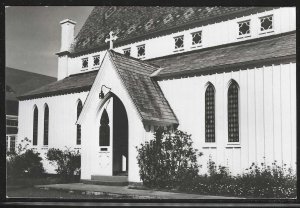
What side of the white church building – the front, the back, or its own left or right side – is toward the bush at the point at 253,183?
left

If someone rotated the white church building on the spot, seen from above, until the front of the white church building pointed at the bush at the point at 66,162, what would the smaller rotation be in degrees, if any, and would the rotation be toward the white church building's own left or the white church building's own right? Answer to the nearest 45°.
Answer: approximately 90° to the white church building's own right

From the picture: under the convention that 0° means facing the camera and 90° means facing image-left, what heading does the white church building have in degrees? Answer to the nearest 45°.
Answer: approximately 45°

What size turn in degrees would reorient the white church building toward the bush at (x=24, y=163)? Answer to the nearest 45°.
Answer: approximately 90° to its right
